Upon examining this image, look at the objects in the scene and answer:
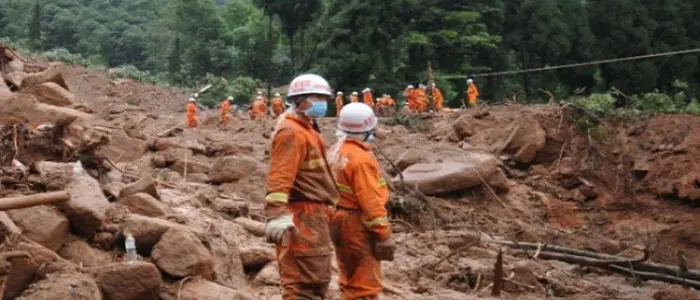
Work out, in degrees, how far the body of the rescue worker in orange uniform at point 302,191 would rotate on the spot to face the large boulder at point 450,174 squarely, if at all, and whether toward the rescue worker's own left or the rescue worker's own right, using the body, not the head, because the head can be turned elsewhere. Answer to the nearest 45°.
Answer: approximately 135° to the rescue worker's own left

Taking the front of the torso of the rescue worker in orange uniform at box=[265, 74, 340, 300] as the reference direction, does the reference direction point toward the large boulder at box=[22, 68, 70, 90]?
no

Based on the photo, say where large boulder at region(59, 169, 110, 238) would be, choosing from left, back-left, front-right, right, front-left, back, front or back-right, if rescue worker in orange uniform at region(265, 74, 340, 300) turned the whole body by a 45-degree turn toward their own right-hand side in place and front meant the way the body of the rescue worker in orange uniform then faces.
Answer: back-right

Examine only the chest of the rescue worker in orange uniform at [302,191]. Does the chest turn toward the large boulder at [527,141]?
no

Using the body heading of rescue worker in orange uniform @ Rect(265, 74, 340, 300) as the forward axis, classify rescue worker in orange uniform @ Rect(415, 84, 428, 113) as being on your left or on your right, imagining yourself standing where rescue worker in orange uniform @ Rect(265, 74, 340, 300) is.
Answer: on your left

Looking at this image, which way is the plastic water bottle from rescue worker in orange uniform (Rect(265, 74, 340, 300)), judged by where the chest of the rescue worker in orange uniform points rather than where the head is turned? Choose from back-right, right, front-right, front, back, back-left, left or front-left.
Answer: back

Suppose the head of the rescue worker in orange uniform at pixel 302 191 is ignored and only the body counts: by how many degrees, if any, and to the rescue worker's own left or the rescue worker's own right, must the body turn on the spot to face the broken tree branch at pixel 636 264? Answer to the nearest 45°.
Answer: approximately 90° to the rescue worker's own left

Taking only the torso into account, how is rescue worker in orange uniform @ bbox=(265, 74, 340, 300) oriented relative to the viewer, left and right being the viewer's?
facing the viewer and to the right of the viewer
